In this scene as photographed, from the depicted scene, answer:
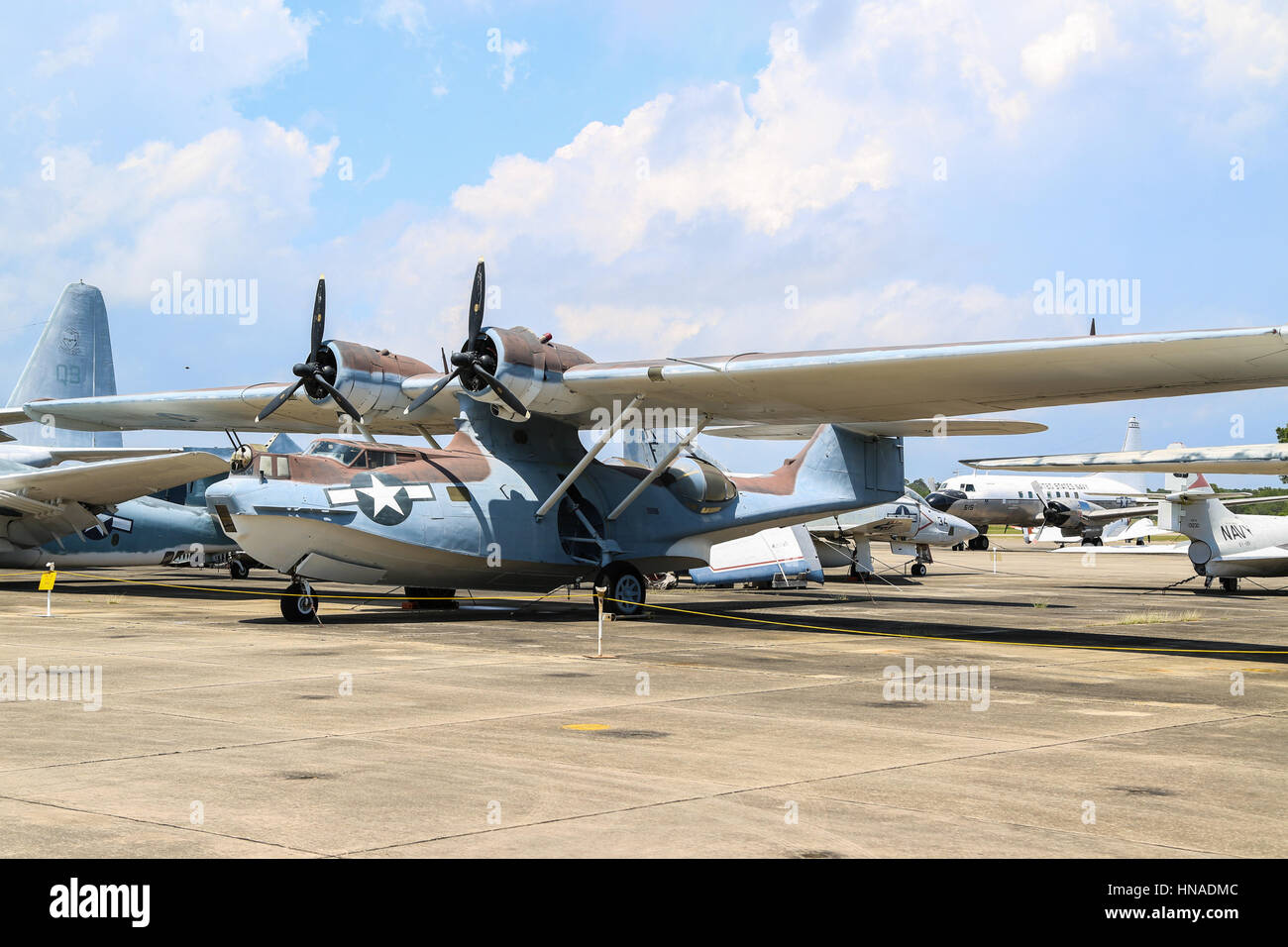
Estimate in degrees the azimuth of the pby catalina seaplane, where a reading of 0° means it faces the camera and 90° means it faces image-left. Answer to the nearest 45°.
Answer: approximately 45°

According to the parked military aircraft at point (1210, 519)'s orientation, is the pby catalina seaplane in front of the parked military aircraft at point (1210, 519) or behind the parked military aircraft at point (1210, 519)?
behind

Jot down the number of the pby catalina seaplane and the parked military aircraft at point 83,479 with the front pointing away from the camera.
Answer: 0

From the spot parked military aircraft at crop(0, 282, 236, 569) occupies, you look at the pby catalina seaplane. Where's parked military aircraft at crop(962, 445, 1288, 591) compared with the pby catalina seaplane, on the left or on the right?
left

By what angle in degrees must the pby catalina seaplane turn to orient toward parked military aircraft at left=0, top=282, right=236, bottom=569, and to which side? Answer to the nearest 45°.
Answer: approximately 90° to its right

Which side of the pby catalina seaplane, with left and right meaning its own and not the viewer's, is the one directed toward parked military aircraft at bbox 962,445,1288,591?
back

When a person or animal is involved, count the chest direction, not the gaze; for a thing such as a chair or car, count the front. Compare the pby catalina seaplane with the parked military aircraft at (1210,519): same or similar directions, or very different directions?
very different directions

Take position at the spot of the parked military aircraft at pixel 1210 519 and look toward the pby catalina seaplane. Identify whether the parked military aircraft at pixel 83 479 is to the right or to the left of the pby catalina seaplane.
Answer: right
